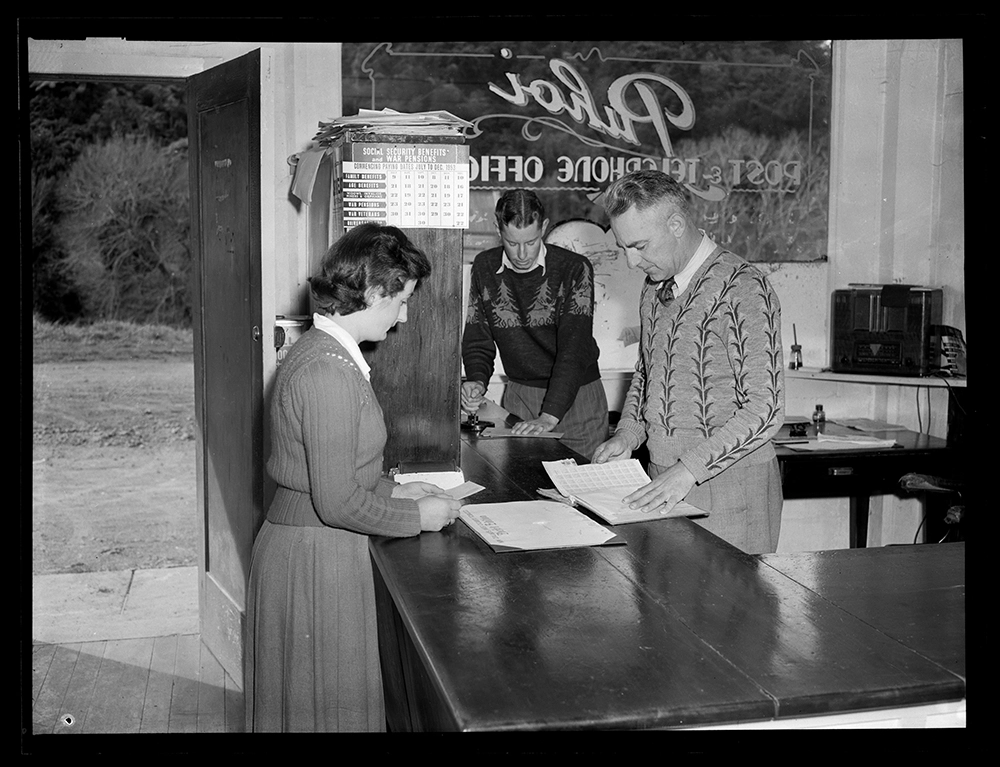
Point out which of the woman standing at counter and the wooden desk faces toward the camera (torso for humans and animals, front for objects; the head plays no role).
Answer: the wooden desk

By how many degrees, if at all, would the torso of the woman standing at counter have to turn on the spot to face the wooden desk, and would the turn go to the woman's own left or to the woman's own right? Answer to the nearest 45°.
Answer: approximately 45° to the woman's own left

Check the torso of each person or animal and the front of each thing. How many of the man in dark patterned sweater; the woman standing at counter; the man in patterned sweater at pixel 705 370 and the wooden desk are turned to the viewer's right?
1

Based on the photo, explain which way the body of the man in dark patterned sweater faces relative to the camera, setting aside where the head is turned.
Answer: toward the camera

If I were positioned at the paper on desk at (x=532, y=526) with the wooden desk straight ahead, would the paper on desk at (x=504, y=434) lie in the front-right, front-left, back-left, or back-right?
front-left

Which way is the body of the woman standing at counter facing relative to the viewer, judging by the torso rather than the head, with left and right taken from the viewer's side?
facing to the right of the viewer

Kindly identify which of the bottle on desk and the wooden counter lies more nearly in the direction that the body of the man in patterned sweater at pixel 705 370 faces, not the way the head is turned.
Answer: the wooden counter

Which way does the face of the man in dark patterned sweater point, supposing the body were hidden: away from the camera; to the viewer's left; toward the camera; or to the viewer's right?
toward the camera

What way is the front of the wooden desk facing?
toward the camera

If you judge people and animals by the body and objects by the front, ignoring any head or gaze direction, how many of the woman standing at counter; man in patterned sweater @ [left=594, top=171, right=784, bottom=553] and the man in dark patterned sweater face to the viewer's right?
1

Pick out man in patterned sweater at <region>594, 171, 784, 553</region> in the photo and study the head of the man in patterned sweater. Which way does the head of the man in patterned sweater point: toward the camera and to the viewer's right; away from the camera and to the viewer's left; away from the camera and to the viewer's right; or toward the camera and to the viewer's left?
toward the camera and to the viewer's left

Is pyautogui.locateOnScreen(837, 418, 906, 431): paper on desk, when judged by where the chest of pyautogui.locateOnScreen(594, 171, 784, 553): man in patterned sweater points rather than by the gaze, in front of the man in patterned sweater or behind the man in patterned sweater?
behind
